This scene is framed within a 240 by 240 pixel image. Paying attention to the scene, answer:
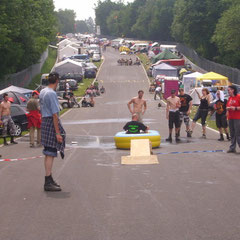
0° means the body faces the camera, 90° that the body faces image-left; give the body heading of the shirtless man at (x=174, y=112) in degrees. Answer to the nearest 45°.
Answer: approximately 0°

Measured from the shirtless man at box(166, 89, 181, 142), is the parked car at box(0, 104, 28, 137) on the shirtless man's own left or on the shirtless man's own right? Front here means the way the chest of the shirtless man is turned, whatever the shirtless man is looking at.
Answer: on the shirtless man's own right

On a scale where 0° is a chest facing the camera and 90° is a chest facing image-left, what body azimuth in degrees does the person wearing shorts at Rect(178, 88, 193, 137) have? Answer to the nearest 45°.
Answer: approximately 45°

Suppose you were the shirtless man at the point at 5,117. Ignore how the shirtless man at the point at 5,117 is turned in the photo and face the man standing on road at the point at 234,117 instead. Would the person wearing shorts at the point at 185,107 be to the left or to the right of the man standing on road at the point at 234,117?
left

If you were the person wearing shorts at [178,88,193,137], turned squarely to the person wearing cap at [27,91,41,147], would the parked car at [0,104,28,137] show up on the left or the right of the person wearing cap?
right

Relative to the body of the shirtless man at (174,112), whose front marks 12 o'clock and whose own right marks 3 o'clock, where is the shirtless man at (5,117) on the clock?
the shirtless man at (5,117) is roughly at 3 o'clock from the shirtless man at (174,112).

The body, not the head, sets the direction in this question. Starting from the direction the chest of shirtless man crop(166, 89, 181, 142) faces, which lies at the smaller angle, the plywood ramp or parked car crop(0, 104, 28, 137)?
the plywood ramp

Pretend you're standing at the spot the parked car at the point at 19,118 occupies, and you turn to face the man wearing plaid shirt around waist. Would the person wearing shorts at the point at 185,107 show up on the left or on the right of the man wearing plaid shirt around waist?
left

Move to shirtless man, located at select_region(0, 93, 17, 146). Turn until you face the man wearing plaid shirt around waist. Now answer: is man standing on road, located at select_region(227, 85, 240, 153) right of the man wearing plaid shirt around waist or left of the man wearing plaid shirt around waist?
left
